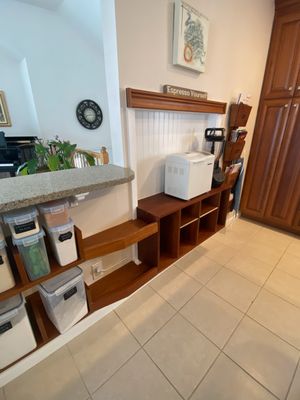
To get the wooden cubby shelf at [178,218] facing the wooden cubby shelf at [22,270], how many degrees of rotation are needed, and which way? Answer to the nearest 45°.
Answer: approximately 90° to its right

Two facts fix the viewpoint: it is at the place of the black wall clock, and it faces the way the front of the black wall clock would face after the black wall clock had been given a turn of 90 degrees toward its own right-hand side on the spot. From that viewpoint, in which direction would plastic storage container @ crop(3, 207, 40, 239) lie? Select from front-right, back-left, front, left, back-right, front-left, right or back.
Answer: front-left
